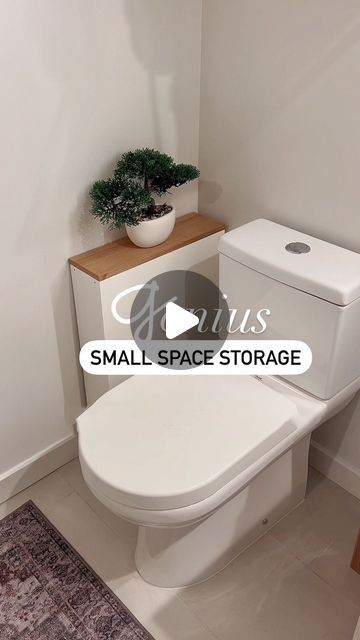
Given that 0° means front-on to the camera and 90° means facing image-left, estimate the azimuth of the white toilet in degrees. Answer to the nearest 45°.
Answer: approximately 45°
